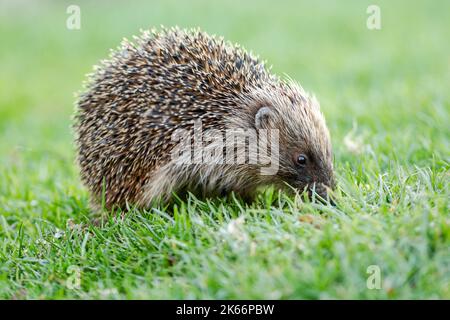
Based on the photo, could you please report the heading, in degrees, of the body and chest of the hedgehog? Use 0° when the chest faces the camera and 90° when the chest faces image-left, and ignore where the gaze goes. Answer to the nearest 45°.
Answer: approximately 270°
